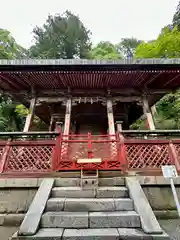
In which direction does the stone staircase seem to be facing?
toward the camera

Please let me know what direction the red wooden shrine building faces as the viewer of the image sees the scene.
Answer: facing the viewer

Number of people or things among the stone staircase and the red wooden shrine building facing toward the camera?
2
